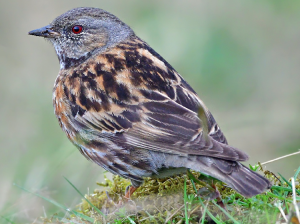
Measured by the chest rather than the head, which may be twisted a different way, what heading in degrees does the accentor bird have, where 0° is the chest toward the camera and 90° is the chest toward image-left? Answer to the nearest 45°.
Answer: approximately 90°
